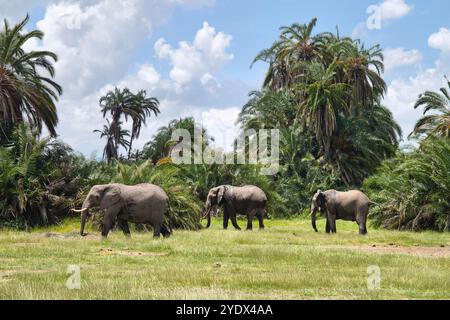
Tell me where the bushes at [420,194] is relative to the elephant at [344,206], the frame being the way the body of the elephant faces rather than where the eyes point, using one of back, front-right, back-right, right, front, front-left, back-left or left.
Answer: back-right

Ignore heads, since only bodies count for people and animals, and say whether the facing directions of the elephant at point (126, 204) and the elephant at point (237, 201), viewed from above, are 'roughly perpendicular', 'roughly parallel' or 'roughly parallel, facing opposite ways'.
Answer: roughly parallel

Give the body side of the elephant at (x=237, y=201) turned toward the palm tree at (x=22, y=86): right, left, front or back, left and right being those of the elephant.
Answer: front

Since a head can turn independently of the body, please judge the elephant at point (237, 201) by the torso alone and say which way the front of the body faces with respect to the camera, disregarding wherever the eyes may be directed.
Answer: to the viewer's left

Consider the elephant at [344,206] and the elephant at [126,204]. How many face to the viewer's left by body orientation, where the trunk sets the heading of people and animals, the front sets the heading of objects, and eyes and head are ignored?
2

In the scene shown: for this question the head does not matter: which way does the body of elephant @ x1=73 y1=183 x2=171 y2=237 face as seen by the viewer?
to the viewer's left

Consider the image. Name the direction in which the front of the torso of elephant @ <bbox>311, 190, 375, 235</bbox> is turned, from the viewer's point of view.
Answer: to the viewer's left

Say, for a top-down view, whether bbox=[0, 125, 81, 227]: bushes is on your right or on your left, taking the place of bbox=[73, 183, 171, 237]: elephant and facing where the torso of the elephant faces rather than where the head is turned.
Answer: on your right

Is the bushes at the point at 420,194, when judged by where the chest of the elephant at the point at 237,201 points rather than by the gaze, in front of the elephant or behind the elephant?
behind

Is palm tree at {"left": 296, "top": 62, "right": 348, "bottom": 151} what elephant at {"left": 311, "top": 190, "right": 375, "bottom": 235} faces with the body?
no

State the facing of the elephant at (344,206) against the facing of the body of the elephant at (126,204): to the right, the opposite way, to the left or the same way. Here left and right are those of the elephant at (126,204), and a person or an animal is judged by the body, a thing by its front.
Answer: the same way

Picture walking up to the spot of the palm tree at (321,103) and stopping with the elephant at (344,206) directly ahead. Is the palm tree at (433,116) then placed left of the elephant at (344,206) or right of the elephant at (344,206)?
left

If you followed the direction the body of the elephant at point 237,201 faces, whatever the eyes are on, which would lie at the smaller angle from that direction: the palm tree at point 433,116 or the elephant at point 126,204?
the elephant

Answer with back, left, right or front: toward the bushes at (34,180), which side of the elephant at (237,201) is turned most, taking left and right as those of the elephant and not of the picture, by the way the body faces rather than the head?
front

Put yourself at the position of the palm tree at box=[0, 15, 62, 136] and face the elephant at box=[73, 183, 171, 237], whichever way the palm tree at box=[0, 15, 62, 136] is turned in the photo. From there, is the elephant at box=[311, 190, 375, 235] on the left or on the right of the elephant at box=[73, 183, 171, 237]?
left

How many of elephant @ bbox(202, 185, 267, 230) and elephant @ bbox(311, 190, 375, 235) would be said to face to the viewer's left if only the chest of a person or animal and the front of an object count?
2

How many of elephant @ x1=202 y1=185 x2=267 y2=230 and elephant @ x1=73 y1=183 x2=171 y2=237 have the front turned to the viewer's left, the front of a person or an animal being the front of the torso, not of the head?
2
